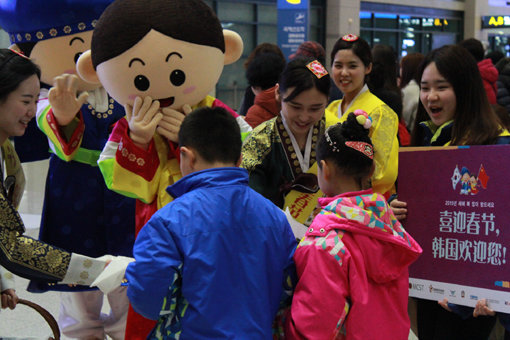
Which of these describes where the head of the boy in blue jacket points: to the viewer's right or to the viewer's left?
to the viewer's left

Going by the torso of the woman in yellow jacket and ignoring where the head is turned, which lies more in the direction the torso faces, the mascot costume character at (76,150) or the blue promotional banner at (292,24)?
the mascot costume character

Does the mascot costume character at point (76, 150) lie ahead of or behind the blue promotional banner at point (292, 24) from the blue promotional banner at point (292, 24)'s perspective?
ahead

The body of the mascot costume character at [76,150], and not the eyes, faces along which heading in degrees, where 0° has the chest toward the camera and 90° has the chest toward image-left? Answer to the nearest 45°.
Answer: approximately 315°

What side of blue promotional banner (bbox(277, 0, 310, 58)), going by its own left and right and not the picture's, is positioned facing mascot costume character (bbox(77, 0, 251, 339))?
front

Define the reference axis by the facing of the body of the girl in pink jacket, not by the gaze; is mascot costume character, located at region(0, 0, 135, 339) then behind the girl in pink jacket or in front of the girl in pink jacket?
in front

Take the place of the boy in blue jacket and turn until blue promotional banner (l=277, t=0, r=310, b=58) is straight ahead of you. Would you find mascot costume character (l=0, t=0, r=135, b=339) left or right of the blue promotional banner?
left

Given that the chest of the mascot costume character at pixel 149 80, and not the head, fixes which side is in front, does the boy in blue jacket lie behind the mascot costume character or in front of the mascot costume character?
in front

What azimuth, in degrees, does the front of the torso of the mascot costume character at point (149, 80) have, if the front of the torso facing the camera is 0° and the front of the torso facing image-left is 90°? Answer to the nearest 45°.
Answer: approximately 0°

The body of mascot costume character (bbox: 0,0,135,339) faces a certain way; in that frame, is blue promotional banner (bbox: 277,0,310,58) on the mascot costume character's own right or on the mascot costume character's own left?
on the mascot costume character's own left

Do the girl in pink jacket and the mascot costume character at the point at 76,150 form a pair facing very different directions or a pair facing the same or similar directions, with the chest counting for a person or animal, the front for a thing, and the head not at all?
very different directions

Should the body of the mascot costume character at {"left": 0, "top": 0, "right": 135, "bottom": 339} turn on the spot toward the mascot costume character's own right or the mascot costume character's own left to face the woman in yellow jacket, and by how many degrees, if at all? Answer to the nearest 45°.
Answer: approximately 45° to the mascot costume character's own left

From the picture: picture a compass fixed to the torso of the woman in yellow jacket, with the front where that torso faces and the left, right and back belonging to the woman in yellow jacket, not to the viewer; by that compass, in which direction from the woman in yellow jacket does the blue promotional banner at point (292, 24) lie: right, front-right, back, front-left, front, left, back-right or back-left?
back-right
